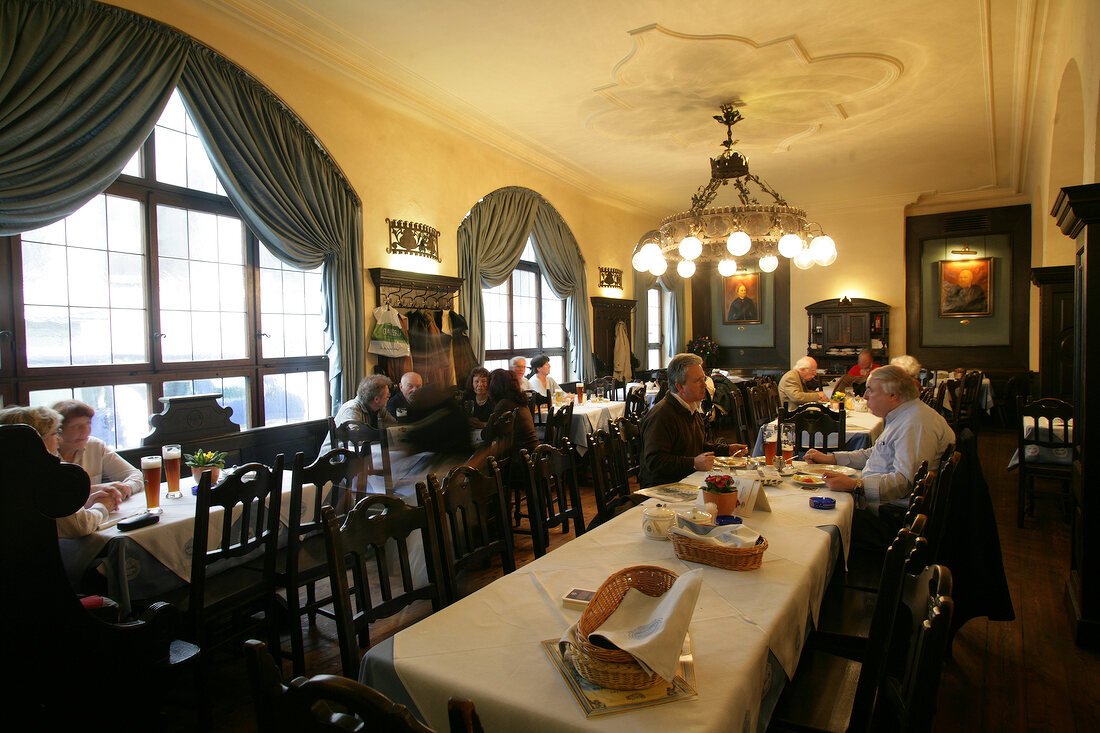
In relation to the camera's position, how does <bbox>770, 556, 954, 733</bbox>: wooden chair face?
facing to the left of the viewer

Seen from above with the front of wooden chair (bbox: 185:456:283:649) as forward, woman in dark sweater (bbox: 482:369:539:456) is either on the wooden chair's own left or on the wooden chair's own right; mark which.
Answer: on the wooden chair's own right

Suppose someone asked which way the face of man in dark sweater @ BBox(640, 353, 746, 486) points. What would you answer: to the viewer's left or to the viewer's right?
to the viewer's right

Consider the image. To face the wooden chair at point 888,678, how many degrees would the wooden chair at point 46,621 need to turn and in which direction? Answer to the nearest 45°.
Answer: approximately 45° to its right

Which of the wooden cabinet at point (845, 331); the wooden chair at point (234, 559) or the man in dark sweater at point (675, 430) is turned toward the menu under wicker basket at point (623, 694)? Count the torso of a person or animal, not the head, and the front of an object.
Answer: the wooden cabinet

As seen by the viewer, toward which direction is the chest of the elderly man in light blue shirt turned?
to the viewer's left

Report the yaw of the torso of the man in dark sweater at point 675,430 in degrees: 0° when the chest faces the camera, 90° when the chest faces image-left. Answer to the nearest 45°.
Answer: approximately 270°
